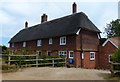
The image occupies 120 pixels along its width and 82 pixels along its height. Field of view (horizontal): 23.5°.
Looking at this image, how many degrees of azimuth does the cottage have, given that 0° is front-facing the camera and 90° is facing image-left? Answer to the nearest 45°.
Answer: approximately 45°

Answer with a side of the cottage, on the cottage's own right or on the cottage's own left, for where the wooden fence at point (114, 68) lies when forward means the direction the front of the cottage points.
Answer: on the cottage's own left

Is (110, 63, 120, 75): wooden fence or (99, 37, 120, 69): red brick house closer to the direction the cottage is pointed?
the wooden fence

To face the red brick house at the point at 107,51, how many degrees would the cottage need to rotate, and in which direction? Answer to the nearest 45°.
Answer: approximately 135° to its left
